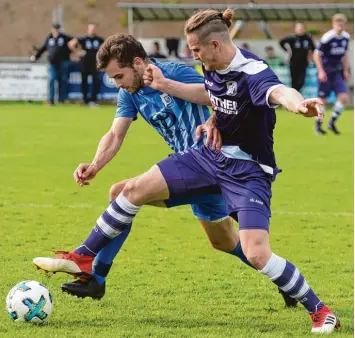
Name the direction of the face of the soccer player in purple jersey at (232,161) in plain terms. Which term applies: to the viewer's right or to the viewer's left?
to the viewer's left

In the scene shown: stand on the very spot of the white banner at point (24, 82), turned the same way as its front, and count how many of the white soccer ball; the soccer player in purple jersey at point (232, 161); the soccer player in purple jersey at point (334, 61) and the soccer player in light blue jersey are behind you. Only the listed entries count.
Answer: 0

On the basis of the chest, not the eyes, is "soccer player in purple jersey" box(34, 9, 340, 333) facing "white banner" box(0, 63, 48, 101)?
no

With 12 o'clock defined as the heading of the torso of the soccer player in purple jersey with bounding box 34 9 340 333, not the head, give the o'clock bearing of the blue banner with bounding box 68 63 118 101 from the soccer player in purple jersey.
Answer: The blue banner is roughly at 4 o'clock from the soccer player in purple jersey.

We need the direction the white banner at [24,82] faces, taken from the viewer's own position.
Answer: facing the viewer

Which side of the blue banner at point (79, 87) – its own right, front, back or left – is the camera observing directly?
front
